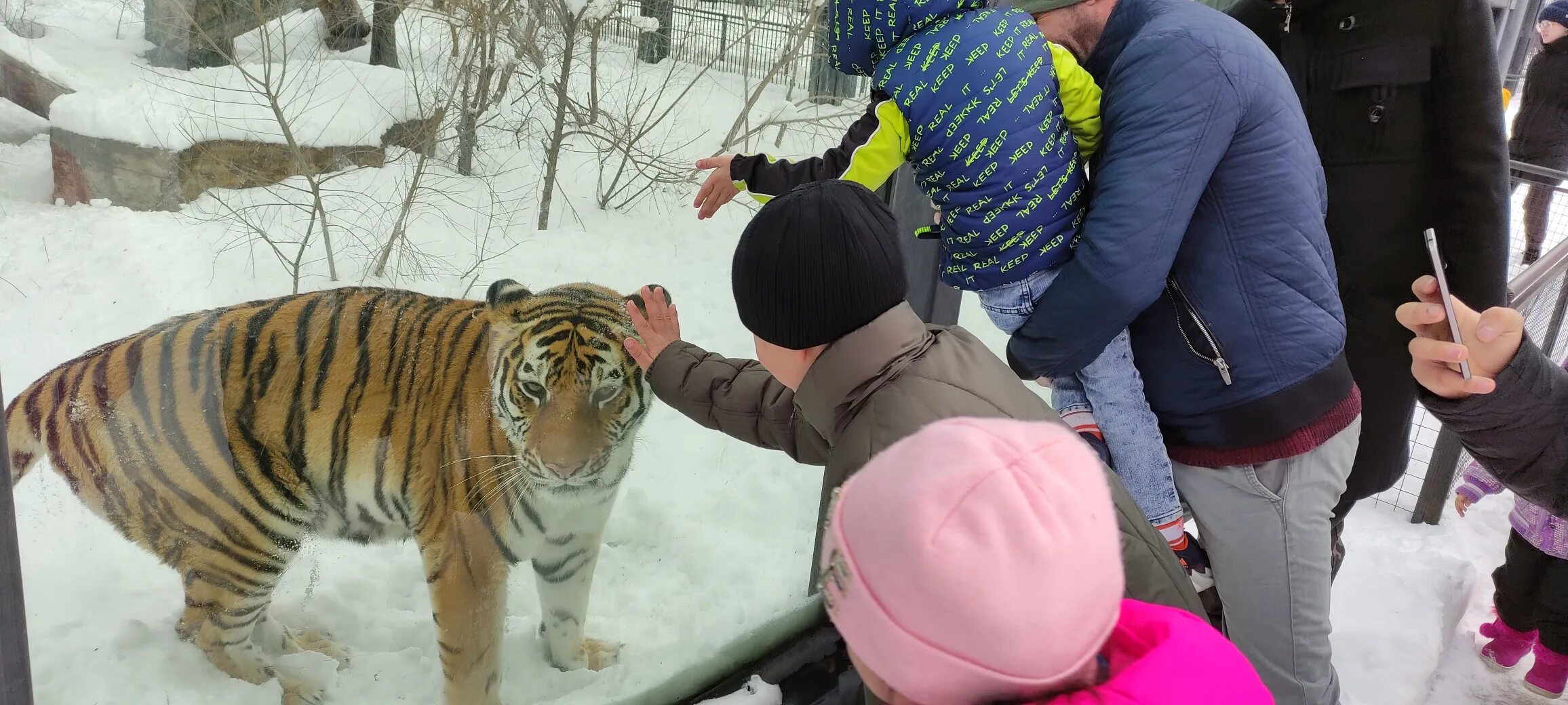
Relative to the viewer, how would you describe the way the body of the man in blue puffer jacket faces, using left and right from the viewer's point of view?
facing to the left of the viewer

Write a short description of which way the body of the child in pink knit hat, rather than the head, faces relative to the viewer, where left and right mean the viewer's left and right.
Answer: facing to the left of the viewer

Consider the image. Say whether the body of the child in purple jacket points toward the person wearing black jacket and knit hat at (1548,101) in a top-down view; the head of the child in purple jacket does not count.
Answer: no

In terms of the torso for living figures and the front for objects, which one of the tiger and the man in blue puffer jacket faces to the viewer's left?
the man in blue puffer jacket

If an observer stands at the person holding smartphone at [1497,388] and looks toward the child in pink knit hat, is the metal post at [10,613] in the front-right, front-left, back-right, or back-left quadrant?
front-right

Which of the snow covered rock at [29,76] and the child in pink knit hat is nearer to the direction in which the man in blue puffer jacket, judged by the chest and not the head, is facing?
the snow covered rock

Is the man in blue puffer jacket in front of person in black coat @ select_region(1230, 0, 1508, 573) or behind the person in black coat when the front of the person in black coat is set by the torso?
in front

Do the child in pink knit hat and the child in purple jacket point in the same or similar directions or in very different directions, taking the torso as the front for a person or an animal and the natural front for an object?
same or similar directions

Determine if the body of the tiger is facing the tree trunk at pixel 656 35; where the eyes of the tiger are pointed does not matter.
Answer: no

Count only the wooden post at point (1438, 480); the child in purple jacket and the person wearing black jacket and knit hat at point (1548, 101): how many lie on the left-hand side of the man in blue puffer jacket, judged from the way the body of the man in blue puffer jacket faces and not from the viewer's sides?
0

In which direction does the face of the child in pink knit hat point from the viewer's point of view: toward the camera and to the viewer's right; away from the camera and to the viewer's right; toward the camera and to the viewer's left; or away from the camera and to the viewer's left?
away from the camera and to the viewer's left
